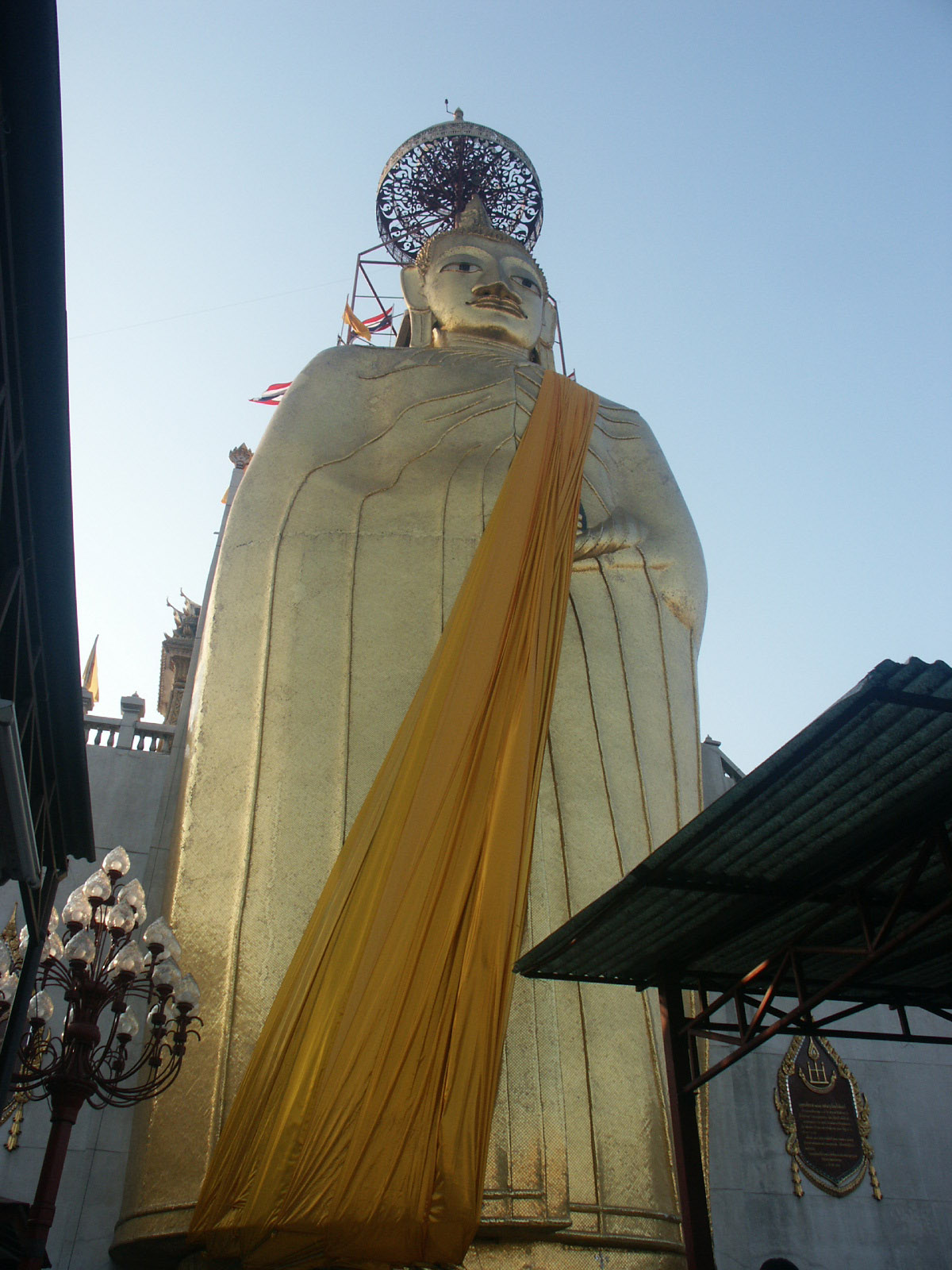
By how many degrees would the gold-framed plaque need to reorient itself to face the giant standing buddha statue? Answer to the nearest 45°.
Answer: approximately 45° to its right

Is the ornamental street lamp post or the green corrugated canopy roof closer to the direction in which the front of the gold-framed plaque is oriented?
the green corrugated canopy roof

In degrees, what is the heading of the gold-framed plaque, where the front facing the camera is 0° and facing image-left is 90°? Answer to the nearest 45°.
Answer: approximately 0°

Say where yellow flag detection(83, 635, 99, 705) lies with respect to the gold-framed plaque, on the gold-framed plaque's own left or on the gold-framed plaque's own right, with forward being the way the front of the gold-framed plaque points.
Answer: on the gold-framed plaque's own right

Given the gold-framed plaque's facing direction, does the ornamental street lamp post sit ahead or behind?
ahead

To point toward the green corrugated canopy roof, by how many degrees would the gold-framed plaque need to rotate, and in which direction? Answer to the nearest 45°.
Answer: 0° — it already faces it

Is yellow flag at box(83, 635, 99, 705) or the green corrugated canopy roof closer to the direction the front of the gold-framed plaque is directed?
the green corrugated canopy roof
